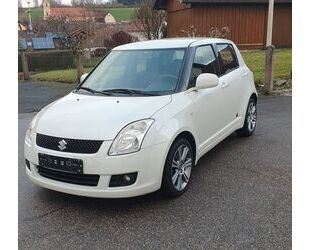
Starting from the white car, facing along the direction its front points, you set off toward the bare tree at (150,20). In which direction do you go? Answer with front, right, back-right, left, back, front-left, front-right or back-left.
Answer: back-right

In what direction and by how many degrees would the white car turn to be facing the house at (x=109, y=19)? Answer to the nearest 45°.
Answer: approximately 135° to its right

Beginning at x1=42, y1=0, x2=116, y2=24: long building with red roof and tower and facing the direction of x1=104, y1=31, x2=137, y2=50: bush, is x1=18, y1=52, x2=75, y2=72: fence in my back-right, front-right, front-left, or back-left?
front-right

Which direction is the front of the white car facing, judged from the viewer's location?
facing the viewer and to the left of the viewer

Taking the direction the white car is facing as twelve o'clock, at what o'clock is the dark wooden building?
The dark wooden building is roughly at 5 o'clock from the white car.

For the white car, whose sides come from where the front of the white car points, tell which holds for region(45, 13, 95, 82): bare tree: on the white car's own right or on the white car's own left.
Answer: on the white car's own right

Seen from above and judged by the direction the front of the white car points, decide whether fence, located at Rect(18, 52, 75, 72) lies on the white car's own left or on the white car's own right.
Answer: on the white car's own right

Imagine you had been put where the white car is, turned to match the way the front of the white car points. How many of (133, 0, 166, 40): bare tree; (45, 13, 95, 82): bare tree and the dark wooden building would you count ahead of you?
0

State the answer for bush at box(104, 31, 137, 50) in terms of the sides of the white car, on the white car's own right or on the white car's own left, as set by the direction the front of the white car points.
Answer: on the white car's own right

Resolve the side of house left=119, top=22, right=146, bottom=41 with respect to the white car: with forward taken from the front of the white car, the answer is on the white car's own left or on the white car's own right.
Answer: on the white car's own right

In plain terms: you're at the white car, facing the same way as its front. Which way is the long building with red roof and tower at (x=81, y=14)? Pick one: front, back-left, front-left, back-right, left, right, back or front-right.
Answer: back-right
